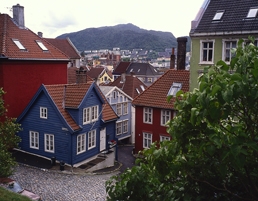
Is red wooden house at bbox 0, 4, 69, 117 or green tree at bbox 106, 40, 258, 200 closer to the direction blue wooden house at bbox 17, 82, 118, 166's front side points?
the green tree

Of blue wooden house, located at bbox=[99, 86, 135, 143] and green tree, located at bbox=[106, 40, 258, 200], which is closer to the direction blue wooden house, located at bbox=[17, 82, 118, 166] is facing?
the green tree

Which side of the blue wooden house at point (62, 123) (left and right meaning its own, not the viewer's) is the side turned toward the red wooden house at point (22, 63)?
back

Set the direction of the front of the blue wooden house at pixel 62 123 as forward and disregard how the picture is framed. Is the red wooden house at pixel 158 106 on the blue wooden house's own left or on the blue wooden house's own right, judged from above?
on the blue wooden house's own left

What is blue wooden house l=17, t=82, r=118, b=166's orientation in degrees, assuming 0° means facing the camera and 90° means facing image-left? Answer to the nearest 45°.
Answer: approximately 315°

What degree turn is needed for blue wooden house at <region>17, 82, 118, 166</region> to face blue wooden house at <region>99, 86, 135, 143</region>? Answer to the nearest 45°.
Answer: approximately 90° to its left
